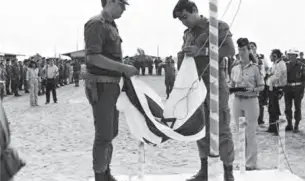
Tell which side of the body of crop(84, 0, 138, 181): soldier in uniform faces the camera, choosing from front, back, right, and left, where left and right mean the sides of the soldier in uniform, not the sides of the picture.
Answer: right

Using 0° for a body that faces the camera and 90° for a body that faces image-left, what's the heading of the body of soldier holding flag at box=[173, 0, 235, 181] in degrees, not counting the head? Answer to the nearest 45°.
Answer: approximately 45°

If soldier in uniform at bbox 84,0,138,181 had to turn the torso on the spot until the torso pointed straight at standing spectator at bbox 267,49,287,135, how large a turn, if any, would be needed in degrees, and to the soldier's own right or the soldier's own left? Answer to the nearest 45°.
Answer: approximately 45° to the soldier's own left

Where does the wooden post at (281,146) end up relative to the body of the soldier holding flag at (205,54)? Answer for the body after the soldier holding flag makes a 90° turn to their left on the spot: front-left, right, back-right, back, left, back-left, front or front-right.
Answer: left

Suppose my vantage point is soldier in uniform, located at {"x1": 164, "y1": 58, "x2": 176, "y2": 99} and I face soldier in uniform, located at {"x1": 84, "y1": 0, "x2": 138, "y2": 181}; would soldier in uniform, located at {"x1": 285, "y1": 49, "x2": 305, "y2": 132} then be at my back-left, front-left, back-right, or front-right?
front-left

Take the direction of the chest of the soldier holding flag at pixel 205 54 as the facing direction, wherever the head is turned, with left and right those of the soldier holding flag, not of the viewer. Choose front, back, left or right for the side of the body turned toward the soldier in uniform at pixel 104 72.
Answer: front

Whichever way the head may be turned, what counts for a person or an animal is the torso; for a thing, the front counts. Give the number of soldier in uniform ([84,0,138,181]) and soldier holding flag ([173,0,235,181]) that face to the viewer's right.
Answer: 1

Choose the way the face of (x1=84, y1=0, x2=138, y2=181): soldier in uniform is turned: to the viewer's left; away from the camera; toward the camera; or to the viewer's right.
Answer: to the viewer's right

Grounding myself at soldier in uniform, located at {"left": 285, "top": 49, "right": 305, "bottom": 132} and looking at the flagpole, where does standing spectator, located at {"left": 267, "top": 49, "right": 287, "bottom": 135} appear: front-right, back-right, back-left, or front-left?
front-right

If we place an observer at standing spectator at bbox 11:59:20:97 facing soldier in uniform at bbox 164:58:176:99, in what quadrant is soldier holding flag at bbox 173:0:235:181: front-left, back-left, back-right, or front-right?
front-right

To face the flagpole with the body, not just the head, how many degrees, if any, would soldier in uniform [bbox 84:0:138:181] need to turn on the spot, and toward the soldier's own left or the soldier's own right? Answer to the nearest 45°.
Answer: approximately 45° to the soldier's own right
